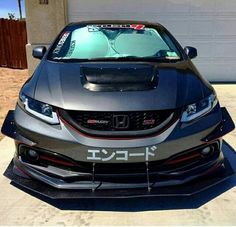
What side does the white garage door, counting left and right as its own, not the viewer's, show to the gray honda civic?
front

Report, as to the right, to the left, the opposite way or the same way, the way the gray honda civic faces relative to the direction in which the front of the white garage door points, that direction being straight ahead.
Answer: the same way

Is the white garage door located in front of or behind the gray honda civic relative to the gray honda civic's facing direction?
behind

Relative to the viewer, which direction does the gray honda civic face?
toward the camera

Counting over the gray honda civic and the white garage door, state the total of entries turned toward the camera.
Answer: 2
